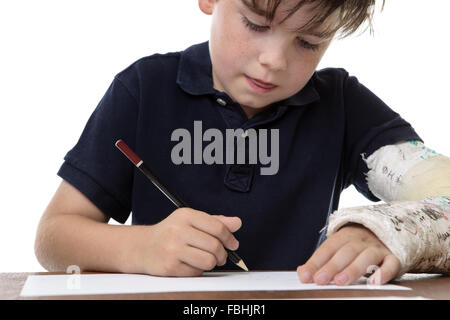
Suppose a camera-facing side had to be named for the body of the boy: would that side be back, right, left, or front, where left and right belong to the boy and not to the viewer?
front
